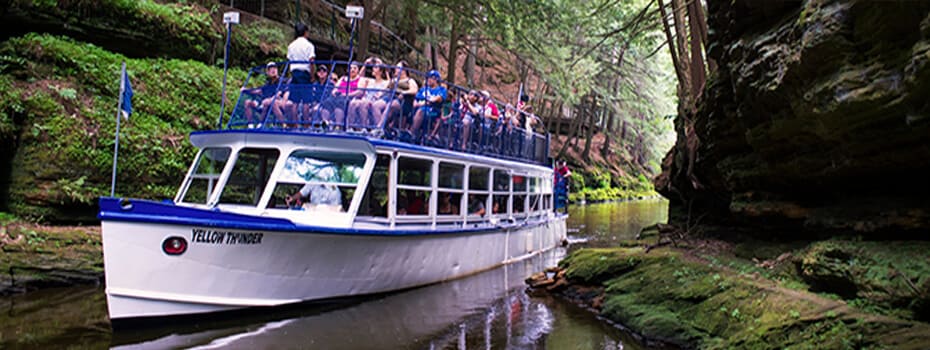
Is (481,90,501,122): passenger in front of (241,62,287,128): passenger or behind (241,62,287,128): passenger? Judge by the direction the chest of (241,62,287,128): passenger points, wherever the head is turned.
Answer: behind

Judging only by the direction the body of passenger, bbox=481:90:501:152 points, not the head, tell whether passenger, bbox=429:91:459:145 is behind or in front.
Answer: in front

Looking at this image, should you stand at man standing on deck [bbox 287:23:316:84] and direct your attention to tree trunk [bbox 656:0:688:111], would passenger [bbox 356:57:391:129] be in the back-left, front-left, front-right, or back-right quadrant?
front-right

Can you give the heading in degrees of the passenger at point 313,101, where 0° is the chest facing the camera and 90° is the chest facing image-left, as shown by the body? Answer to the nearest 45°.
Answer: approximately 45°

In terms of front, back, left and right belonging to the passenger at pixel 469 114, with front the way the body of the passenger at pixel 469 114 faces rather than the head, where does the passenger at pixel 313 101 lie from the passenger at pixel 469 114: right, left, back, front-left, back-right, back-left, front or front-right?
front

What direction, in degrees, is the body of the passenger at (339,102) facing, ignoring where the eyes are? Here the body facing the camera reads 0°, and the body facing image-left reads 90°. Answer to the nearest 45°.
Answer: approximately 45°

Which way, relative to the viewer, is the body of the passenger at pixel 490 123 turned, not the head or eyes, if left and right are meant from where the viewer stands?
facing the viewer and to the left of the viewer

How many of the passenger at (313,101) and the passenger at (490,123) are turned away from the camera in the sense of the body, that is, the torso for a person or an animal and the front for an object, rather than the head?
0

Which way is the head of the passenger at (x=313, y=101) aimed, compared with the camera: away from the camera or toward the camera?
toward the camera
